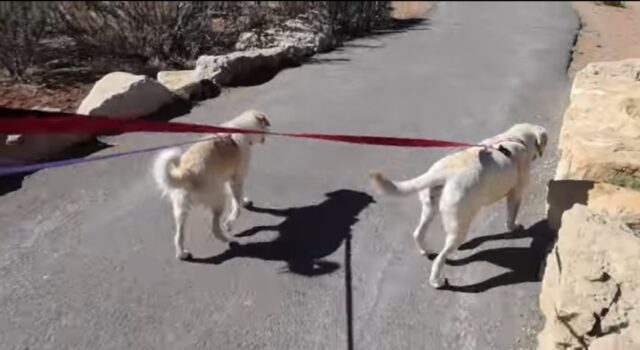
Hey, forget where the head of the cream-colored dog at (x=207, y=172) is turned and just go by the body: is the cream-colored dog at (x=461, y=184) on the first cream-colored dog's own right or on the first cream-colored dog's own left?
on the first cream-colored dog's own right

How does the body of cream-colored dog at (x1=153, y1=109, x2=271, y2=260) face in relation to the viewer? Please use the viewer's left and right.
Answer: facing away from the viewer and to the right of the viewer

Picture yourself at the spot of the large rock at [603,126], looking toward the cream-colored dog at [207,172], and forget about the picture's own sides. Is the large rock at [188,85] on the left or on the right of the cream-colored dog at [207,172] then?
right

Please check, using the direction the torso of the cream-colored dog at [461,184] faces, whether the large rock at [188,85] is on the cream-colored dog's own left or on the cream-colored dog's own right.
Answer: on the cream-colored dog's own left

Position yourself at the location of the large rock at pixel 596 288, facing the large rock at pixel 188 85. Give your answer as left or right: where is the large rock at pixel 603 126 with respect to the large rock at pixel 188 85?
right

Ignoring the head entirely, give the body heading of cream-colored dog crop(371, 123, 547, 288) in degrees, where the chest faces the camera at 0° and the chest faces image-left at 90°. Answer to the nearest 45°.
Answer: approximately 225°

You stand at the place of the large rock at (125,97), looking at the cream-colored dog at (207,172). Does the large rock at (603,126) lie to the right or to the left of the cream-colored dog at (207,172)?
left

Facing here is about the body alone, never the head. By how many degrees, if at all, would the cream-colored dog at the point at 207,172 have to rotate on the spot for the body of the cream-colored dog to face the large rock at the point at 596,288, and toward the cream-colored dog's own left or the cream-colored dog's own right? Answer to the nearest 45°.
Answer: approximately 90° to the cream-colored dog's own right

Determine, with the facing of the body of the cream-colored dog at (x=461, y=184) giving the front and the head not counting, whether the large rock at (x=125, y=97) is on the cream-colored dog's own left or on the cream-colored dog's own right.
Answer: on the cream-colored dog's own left
